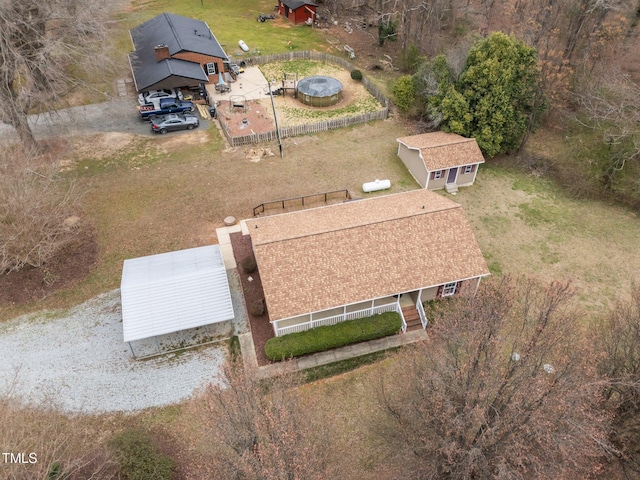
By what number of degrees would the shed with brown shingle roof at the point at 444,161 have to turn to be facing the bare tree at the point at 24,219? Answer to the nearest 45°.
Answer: approximately 90° to its right

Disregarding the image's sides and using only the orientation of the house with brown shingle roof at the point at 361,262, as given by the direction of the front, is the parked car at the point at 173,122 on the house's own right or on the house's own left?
on the house's own right

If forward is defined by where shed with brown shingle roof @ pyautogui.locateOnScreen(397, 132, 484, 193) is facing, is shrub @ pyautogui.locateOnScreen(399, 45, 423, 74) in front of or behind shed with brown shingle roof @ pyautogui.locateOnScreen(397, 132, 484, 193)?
behind

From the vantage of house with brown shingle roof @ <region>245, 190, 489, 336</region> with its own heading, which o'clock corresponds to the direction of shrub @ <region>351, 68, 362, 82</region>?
The shrub is roughly at 6 o'clock from the house with brown shingle roof.

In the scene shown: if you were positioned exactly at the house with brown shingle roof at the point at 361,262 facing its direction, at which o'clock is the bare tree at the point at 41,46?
The bare tree is roughly at 4 o'clock from the house with brown shingle roof.

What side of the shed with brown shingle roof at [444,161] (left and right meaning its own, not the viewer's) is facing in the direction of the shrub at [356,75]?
back

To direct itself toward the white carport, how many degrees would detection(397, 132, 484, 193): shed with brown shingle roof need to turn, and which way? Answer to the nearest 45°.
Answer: approximately 90° to its right

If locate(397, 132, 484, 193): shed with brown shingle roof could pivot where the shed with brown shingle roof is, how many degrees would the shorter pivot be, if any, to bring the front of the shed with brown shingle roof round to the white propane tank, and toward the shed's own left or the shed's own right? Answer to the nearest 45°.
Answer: approximately 90° to the shed's own right

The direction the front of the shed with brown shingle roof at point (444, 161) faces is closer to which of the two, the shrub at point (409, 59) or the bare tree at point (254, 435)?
the bare tree

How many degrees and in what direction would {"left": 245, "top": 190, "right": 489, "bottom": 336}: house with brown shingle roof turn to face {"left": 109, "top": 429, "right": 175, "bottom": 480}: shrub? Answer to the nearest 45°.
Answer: approximately 45° to its right

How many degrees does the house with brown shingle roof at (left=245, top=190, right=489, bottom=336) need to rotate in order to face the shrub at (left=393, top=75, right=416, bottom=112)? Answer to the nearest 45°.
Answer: approximately 180°

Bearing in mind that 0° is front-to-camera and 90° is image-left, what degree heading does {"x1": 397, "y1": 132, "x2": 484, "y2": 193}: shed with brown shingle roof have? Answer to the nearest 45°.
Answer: approximately 315°

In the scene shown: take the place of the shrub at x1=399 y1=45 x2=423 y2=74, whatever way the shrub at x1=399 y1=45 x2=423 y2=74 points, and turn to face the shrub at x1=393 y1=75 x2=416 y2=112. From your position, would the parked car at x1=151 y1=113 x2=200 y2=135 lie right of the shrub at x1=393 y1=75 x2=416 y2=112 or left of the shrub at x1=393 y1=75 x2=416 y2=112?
right

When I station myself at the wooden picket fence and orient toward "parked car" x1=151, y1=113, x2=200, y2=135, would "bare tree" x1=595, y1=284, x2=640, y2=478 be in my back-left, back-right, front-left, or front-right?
back-left

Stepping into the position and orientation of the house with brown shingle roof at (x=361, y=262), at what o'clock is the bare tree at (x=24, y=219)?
The bare tree is roughly at 3 o'clock from the house with brown shingle roof.

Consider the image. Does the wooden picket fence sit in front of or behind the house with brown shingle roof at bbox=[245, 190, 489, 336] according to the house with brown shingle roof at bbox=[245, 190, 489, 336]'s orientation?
behind

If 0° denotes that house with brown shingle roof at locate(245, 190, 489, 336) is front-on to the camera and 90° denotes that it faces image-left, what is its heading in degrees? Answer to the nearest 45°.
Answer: approximately 0°
